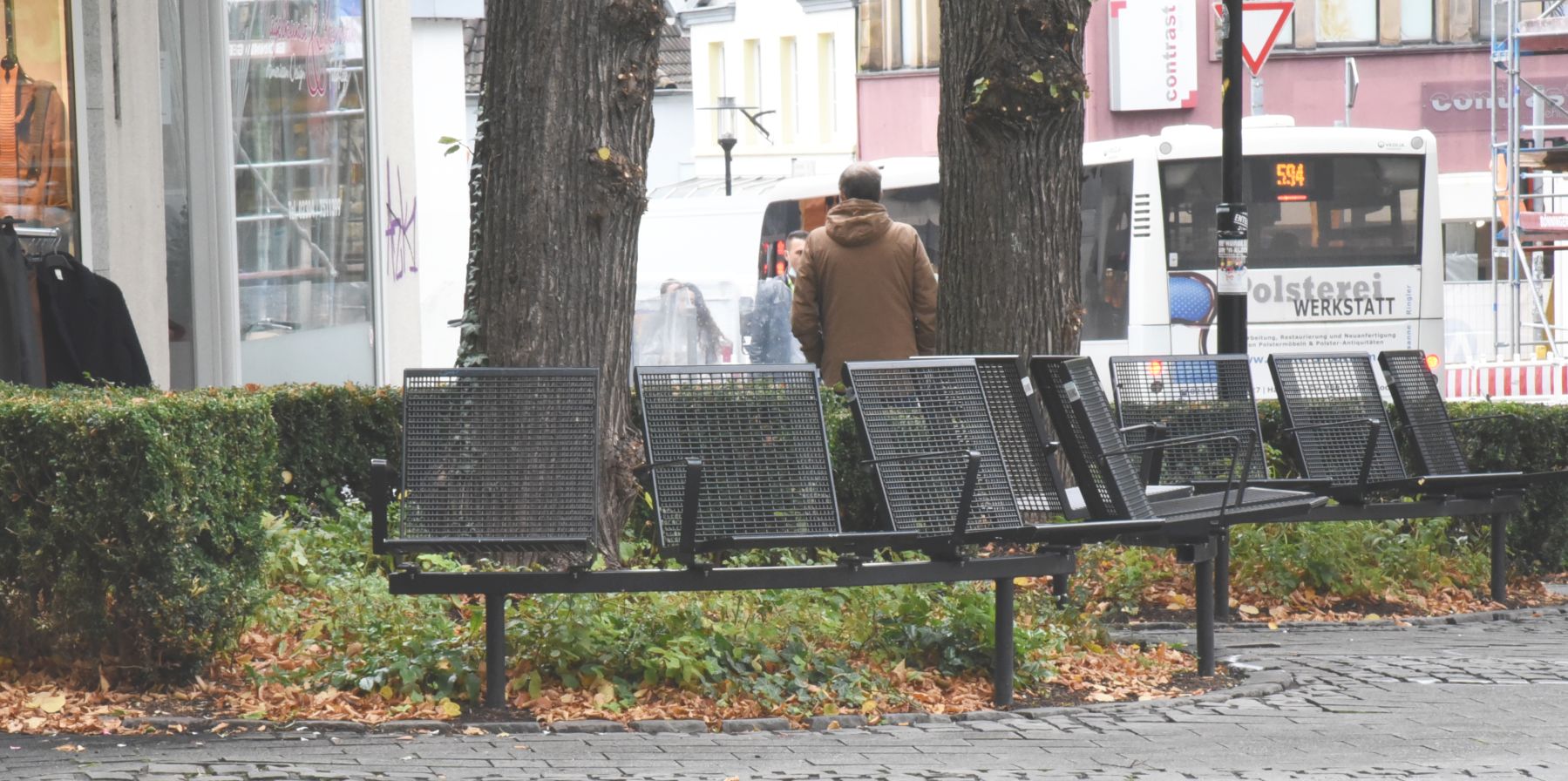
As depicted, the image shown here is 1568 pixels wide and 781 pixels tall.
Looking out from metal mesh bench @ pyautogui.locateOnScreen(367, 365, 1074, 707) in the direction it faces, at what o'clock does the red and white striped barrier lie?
The red and white striped barrier is roughly at 7 o'clock from the metal mesh bench.

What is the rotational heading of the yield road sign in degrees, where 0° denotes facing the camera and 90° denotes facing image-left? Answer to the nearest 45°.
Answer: approximately 0°

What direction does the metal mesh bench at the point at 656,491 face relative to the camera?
toward the camera

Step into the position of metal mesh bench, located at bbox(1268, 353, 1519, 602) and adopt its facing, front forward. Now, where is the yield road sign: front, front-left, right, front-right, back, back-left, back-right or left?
back-left

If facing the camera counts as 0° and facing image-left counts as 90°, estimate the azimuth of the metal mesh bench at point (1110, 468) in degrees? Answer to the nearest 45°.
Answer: approximately 270°

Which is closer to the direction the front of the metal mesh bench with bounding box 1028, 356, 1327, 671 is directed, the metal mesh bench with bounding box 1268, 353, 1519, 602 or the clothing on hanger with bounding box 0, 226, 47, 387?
the metal mesh bench

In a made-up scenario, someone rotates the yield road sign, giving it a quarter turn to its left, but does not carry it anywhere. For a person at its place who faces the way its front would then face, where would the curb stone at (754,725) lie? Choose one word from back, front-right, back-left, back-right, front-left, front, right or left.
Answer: right

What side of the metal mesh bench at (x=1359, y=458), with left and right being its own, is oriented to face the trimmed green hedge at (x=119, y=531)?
right

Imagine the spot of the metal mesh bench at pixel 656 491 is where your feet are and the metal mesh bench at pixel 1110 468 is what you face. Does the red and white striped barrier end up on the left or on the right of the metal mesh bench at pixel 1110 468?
left

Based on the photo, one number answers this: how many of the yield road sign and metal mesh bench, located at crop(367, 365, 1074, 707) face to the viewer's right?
0

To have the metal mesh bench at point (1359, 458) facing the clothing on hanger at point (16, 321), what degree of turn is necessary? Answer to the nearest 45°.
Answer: approximately 135° to its right

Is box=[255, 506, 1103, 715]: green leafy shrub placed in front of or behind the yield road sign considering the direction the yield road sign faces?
in front

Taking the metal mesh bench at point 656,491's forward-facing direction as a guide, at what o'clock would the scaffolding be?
The scaffolding is roughly at 7 o'clock from the metal mesh bench.

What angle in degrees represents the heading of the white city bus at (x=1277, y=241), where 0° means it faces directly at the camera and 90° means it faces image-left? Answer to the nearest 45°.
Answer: approximately 135°

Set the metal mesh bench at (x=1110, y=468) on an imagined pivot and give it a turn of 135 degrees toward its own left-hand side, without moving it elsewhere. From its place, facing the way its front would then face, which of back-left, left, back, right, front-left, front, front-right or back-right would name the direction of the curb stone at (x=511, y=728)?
left
